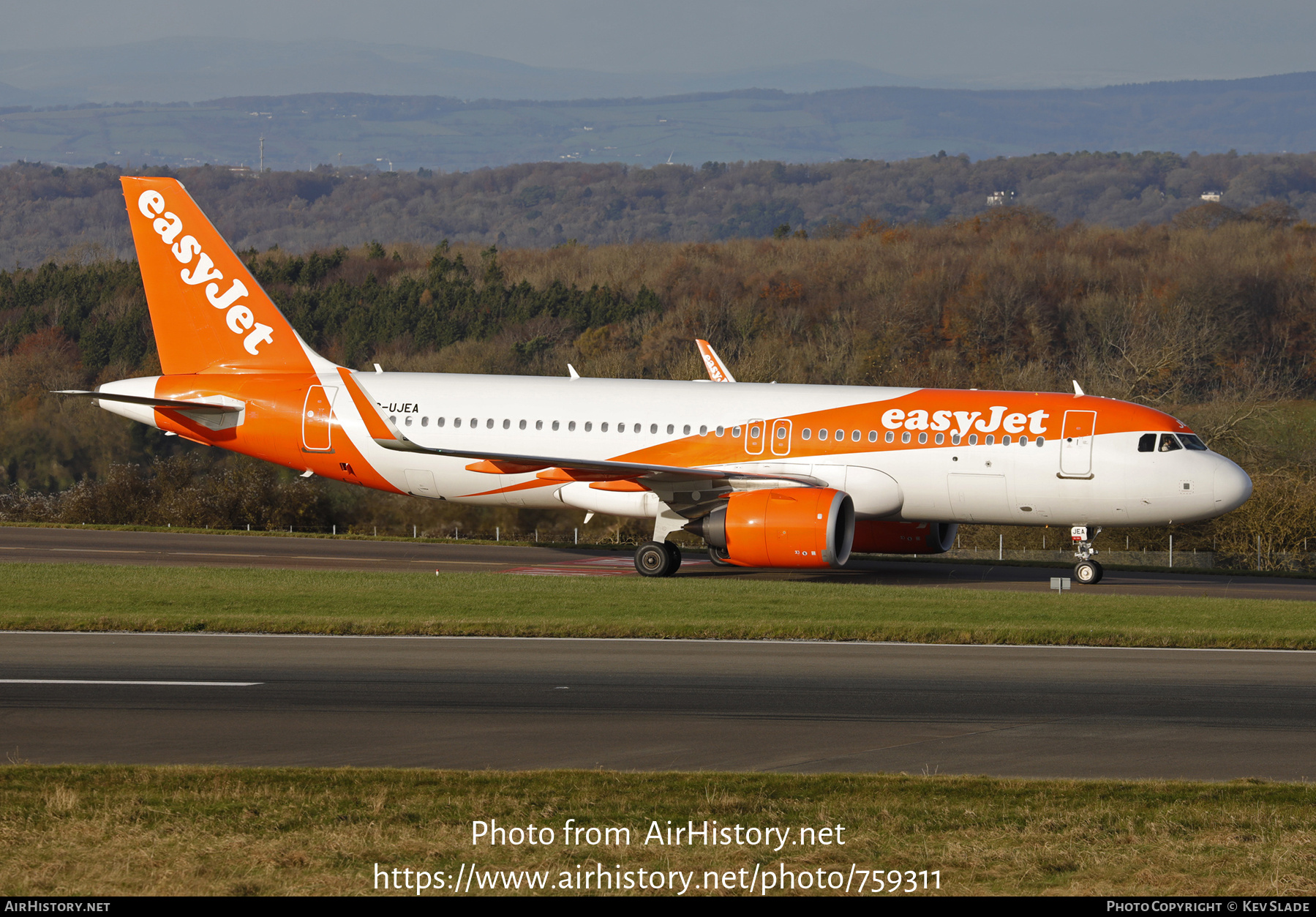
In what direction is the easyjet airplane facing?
to the viewer's right
